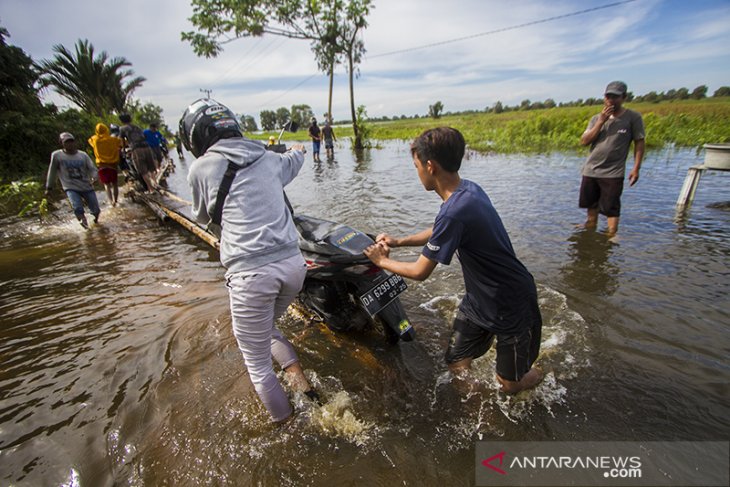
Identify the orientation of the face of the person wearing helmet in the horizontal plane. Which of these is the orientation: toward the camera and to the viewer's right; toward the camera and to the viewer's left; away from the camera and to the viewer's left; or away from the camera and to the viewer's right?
away from the camera and to the viewer's left

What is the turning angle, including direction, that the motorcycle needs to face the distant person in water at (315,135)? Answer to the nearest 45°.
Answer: approximately 45° to its right

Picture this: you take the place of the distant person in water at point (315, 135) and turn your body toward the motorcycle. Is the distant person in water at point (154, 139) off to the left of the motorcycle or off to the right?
right

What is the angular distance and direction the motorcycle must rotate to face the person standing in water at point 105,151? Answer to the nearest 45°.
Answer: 0° — it already faces them

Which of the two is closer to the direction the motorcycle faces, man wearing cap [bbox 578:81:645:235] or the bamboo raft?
the bamboo raft

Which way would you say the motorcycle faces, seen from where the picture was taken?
facing away from the viewer and to the left of the viewer

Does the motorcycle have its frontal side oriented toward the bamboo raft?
yes

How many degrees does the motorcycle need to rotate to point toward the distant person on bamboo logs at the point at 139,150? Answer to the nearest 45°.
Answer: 0° — it already faces them

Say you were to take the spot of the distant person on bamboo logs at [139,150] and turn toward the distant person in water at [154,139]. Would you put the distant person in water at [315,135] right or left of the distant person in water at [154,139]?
right
